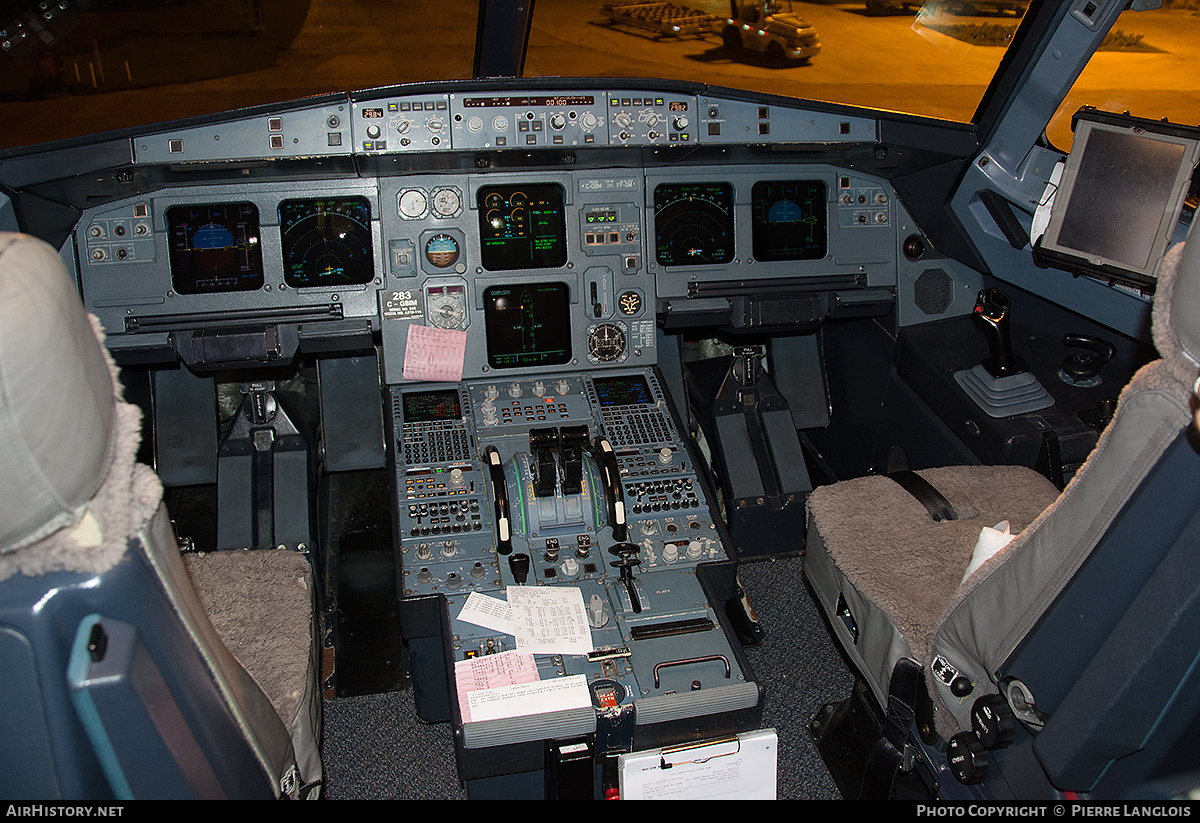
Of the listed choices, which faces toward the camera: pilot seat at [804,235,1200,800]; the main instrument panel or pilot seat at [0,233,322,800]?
the main instrument panel

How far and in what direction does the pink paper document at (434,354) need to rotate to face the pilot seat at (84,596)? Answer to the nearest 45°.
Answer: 0° — it already faces it

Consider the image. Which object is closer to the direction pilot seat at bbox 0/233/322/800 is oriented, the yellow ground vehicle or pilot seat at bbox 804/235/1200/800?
the yellow ground vehicle

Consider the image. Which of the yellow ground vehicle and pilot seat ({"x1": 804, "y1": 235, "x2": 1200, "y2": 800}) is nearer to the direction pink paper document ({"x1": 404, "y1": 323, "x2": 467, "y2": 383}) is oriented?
the pilot seat

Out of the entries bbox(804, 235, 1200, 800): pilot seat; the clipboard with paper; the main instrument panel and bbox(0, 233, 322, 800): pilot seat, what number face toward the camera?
2

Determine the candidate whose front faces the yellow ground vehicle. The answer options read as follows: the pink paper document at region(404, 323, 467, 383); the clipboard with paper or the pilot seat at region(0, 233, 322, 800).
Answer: the pilot seat

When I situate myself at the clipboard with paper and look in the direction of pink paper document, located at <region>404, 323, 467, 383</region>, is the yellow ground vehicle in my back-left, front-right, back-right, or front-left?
front-right

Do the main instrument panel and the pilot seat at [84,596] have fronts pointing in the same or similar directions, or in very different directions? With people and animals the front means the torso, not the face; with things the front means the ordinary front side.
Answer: very different directions

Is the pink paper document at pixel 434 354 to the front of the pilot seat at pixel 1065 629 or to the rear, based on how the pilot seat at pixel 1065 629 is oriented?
to the front

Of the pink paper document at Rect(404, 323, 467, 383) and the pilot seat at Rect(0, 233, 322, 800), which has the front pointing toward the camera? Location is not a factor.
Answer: the pink paper document

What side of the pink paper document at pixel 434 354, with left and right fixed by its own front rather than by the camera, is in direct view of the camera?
front

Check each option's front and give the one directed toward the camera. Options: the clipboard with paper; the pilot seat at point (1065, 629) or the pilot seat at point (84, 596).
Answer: the clipboard with paper

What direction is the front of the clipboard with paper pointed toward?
toward the camera

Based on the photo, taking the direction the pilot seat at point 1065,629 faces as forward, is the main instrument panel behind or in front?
in front

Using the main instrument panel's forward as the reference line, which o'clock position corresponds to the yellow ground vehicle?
The yellow ground vehicle is roughly at 7 o'clock from the main instrument panel.

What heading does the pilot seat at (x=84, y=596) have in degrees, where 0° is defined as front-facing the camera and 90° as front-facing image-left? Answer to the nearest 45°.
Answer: approximately 225°

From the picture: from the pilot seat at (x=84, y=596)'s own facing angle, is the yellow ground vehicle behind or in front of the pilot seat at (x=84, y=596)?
in front

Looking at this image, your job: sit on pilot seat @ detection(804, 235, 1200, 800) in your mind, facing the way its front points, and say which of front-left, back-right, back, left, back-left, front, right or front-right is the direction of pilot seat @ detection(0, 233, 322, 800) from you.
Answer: left
